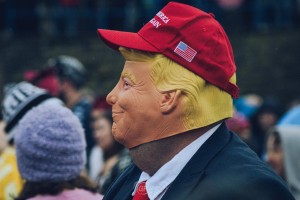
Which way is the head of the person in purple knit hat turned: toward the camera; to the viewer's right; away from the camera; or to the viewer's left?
away from the camera

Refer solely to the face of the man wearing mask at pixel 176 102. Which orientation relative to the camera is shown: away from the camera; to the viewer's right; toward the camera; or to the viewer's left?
to the viewer's left

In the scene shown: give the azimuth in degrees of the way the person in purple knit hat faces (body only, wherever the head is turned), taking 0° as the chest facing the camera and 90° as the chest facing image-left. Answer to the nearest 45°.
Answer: approximately 180°
